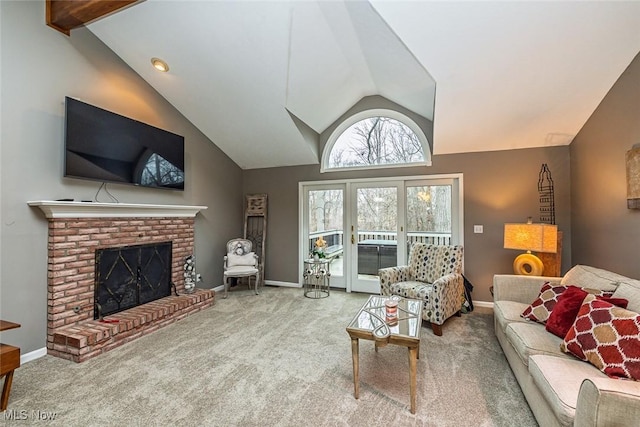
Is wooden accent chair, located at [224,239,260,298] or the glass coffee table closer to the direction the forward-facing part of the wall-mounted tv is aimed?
the glass coffee table

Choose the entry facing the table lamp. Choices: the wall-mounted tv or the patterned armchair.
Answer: the wall-mounted tv

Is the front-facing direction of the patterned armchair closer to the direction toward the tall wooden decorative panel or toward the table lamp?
the tall wooden decorative panel

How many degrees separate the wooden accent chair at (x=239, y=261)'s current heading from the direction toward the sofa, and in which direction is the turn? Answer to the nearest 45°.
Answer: approximately 45° to its left

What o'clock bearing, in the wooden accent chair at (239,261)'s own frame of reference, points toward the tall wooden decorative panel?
The tall wooden decorative panel is roughly at 7 o'clock from the wooden accent chair.

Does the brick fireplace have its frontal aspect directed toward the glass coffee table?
yes

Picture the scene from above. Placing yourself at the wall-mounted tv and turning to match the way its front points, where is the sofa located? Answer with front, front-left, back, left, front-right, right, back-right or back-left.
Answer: front

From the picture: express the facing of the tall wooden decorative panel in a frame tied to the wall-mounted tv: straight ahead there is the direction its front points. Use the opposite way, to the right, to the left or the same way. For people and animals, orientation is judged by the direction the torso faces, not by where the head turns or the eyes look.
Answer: to the right

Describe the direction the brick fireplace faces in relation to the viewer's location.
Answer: facing the viewer and to the right of the viewer

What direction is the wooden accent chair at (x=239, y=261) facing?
toward the camera

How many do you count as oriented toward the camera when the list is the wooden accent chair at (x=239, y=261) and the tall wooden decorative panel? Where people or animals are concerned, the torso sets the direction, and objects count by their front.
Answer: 2

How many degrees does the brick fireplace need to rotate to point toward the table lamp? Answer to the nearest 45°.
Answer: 0° — it already faces it

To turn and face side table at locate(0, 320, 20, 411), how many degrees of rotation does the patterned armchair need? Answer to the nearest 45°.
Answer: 0° — it already faces it

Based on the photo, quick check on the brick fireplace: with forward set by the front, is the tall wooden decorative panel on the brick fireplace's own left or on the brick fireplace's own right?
on the brick fireplace's own left

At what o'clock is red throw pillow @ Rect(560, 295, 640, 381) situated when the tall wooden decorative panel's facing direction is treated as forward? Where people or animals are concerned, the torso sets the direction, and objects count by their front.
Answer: The red throw pillow is roughly at 11 o'clock from the tall wooden decorative panel.

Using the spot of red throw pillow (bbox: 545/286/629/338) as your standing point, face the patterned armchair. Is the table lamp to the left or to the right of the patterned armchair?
right
